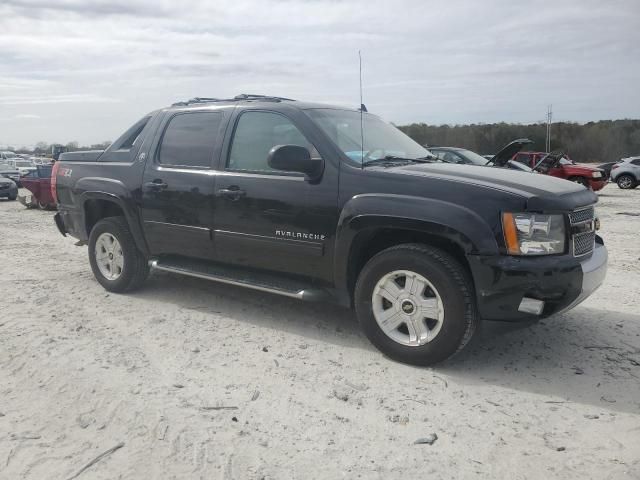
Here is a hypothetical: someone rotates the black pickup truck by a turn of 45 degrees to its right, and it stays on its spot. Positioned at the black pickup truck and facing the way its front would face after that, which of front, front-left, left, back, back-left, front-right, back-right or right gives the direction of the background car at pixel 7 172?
back-right

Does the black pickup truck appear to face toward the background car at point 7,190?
no

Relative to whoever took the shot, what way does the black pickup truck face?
facing the viewer and to the right of the viewer

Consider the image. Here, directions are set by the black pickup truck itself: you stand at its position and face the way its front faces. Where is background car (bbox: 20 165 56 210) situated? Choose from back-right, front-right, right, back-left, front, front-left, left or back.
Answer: back

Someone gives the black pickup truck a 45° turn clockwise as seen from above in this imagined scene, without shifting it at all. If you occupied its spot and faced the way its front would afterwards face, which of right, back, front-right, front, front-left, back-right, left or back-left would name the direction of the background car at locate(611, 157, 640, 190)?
back-left
